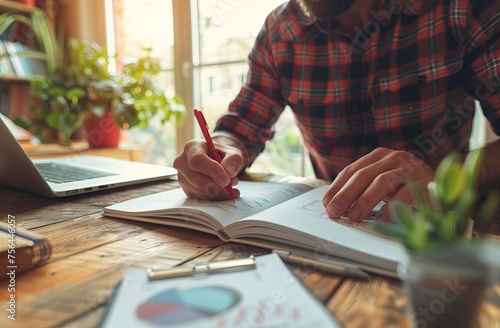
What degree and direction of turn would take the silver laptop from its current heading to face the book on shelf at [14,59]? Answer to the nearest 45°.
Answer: approximately 45° to its left

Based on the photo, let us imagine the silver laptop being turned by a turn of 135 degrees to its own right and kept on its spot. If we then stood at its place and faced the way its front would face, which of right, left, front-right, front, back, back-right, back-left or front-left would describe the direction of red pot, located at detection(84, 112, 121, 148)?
back

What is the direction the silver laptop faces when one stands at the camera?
facing away from the viewer and to the right of the viewer

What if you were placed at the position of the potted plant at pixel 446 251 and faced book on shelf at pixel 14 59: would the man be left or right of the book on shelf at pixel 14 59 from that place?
right

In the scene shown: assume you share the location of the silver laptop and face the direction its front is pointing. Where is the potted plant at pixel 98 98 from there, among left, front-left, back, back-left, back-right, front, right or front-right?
front-left
